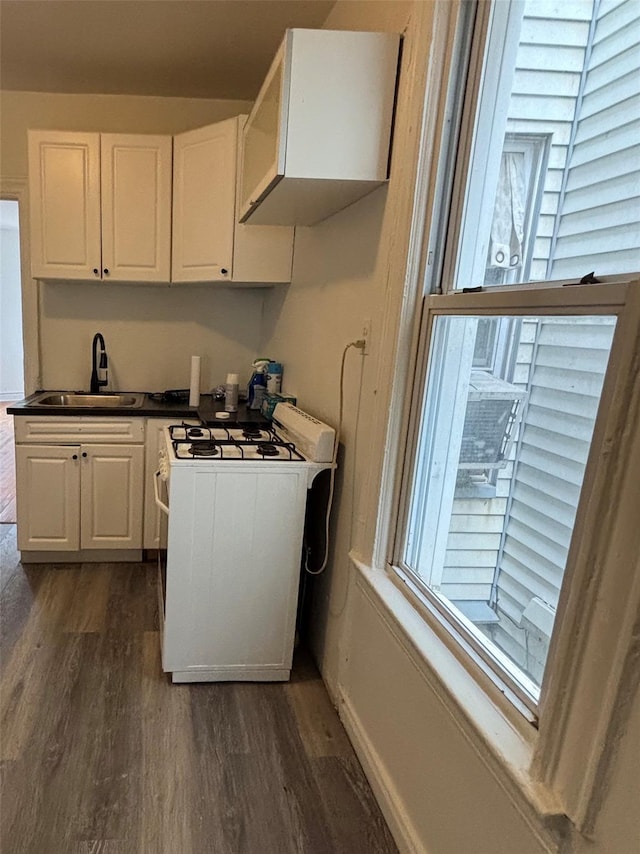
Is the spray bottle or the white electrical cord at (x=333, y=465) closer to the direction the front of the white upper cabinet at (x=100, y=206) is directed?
the white electrical cord

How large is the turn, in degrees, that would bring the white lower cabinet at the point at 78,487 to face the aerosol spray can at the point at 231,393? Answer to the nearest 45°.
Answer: approximately 90° to its left

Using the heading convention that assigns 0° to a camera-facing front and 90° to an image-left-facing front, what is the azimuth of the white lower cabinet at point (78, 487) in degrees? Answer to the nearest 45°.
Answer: approximately 0°

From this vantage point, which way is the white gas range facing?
to the viewer's left

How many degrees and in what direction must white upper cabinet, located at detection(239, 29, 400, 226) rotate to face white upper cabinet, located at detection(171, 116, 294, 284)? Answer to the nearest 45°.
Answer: approximately 45° to its right

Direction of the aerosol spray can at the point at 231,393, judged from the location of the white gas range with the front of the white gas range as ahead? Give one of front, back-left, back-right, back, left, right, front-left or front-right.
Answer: right

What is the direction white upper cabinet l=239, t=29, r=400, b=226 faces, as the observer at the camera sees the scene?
facing to the left of the viewer

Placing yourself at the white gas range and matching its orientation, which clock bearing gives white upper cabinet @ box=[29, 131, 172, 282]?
The white upper cabinet is roughly at 2 o'clock from the white gas range.
